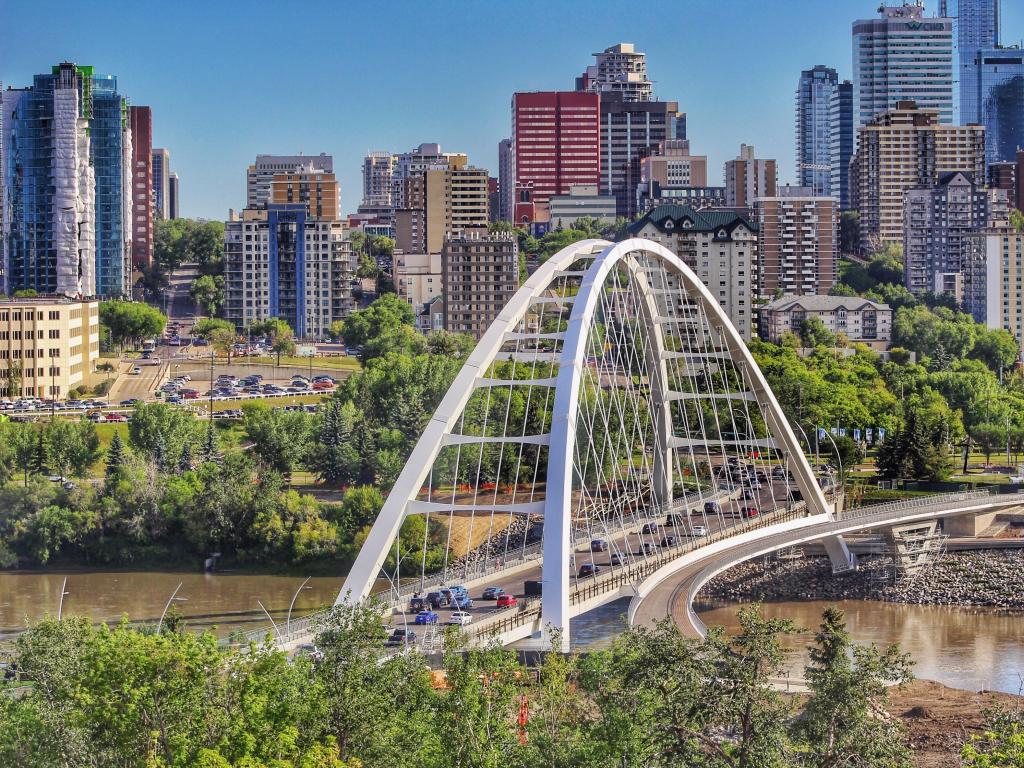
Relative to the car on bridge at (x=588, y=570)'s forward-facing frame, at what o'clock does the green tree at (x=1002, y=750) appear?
The green tree is roughly at 4 o'clock from the car on bridge.

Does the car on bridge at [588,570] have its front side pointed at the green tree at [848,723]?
no

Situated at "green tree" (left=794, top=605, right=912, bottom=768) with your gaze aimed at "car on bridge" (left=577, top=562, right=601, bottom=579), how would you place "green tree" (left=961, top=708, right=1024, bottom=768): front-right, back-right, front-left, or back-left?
back-right

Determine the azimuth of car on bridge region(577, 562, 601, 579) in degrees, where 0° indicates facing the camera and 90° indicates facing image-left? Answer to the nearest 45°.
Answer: approximately 225°

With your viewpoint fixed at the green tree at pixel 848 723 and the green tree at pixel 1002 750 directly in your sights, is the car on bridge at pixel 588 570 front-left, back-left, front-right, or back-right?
back-left

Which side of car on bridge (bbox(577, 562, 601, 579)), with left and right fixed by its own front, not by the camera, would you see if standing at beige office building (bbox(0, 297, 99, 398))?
left

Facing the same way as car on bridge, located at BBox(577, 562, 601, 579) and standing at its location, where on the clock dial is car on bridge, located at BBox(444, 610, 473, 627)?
car on bridge, located at BBox(444, 610, 473, 627) is roughly at 5 o'clock from car on bridge, located at BBox(577, 562, 601, 579).

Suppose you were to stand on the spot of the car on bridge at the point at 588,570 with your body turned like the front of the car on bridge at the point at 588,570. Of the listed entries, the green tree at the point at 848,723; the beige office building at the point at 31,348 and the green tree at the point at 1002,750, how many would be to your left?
1
